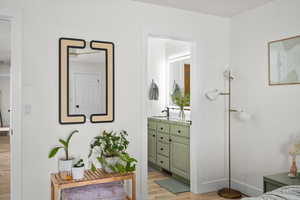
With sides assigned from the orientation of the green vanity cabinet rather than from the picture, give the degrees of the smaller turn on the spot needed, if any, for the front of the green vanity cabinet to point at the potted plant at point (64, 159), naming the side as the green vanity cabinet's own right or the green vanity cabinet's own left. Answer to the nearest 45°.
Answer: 0° — it already faces it

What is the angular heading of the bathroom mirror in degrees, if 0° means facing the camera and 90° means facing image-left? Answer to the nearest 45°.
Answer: approximately 45°

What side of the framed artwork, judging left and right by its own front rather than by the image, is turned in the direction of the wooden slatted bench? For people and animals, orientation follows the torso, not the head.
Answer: front

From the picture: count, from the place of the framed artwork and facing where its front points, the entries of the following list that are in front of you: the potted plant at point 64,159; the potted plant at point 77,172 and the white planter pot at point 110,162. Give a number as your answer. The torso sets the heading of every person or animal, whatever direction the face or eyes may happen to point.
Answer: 3

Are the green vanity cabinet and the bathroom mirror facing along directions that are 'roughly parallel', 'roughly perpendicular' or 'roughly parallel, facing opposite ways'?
roughly parallel

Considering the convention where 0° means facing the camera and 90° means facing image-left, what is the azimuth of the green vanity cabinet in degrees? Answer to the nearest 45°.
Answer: approximately 45°

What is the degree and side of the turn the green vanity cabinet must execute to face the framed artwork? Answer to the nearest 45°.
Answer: approximately 90° to its left

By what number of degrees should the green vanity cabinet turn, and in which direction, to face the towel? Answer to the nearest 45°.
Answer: approximately 135° to its right

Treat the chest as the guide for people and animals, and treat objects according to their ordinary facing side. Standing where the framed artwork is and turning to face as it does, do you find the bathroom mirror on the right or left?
on its right

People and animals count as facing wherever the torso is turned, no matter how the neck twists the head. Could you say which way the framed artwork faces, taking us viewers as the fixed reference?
facing the viewer and to the left of the viewer
